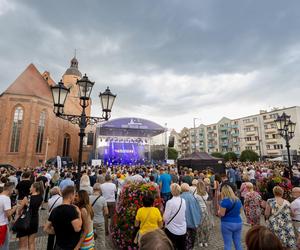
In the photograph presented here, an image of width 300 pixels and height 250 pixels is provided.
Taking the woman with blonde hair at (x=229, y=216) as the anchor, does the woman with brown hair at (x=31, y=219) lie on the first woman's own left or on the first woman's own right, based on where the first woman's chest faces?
on the first woman's own left

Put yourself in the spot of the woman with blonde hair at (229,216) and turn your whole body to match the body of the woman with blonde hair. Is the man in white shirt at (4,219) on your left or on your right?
on your left

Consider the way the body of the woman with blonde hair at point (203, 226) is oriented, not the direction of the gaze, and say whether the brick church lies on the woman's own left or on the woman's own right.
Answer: on the woman's own left

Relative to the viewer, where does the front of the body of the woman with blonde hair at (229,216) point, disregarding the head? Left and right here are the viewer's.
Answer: facing away from the viewer and to the left of the viewer

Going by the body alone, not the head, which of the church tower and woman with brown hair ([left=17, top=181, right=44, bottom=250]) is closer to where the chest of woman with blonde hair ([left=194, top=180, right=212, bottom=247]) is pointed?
the church tower

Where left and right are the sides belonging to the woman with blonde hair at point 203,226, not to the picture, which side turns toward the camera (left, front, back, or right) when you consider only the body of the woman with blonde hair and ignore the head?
back

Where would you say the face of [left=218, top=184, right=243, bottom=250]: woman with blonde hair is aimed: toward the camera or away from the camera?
away from the camera
